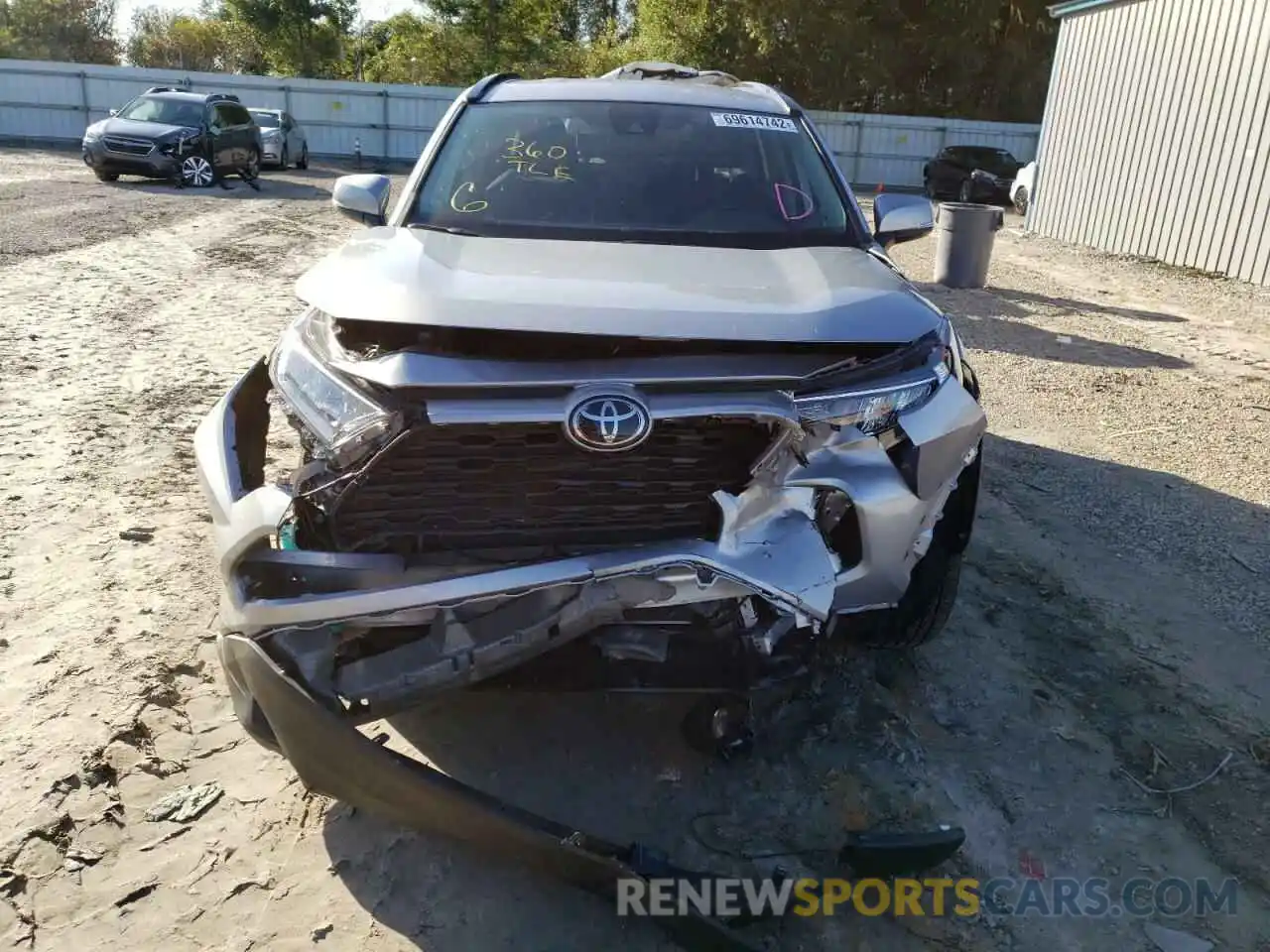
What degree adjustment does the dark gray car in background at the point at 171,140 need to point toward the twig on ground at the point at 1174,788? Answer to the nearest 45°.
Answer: approximately 45° to its left

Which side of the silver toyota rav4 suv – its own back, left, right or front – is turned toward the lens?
front

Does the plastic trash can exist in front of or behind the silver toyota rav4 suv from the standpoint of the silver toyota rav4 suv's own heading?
behind

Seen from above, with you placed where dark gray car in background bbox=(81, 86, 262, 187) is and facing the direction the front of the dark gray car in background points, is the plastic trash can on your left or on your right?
on your left

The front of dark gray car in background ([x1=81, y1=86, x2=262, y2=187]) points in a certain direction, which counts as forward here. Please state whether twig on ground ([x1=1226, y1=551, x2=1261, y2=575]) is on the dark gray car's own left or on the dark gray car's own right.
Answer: on the dark gray car's own left

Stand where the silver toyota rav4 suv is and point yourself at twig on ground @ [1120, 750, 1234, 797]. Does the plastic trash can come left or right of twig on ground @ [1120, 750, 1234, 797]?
left

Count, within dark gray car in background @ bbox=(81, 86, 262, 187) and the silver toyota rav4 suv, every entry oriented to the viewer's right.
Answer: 0

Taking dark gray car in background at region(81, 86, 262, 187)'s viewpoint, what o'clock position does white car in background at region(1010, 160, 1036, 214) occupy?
The white car in background is roughly at 8 o'clock from the dark gray car in background.

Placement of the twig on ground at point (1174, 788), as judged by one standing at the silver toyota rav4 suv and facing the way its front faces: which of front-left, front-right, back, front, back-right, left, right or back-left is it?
left

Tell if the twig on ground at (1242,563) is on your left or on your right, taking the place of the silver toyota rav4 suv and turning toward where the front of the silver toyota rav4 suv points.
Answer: on your left

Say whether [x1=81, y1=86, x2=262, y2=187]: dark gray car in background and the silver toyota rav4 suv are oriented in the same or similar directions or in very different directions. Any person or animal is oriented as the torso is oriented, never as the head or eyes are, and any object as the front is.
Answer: same or similar directions
